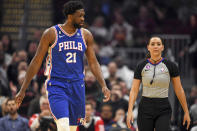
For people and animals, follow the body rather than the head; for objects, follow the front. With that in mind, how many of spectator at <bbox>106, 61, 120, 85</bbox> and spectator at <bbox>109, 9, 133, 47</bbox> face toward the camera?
2

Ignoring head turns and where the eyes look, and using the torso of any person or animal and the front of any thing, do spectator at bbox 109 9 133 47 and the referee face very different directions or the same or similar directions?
same or similar directions

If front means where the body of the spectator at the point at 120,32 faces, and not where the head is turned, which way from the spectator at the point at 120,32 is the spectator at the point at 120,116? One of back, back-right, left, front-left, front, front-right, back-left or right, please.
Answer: front

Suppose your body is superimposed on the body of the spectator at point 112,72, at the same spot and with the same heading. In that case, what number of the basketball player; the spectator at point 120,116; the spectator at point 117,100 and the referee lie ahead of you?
4

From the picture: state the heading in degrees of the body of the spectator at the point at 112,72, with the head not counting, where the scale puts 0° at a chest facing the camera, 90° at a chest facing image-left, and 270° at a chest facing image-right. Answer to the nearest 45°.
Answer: approximately 0°

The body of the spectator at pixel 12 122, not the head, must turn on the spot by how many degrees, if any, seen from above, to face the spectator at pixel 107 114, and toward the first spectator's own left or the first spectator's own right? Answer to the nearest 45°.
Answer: approximately 90° to the first spectator's own left

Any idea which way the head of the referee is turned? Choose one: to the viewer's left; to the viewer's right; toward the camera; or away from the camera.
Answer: toward the camera

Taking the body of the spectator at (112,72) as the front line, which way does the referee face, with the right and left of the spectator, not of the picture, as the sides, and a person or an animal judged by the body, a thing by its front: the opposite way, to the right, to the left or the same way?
the same way

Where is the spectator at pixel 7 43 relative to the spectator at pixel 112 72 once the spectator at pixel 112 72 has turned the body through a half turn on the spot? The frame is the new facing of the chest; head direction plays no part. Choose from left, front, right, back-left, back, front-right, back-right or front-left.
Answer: left

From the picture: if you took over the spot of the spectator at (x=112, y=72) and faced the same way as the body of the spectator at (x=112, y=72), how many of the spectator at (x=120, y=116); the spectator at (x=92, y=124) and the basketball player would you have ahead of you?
3

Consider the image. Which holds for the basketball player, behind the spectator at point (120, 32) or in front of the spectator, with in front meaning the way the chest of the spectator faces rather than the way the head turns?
in front

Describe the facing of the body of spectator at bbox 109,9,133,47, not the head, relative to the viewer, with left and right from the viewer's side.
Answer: facing the viewer

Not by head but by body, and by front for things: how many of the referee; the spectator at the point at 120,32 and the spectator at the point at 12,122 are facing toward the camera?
3

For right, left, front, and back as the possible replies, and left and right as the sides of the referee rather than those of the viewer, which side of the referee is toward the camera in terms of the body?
front
